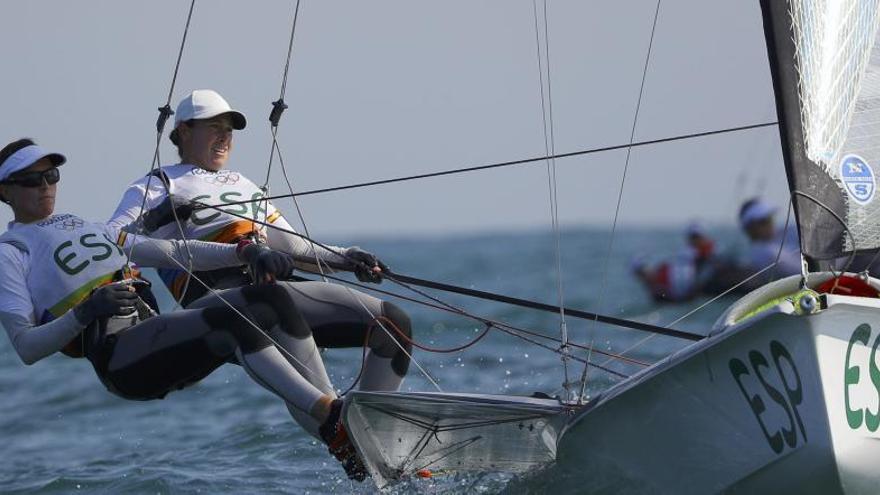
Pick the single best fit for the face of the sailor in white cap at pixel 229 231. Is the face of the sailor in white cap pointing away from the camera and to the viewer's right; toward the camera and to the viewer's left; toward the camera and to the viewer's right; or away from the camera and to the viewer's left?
toward the camera and to the viewer's right

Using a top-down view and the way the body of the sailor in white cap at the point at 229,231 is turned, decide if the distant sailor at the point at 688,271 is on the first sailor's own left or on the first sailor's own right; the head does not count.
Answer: on the first sailor's own left

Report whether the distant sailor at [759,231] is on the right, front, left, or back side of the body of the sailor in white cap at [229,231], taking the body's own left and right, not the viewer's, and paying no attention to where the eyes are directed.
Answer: left

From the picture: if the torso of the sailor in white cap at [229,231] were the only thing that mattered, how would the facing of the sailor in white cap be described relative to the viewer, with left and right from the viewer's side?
facing the viewer and to the right of the viewer
